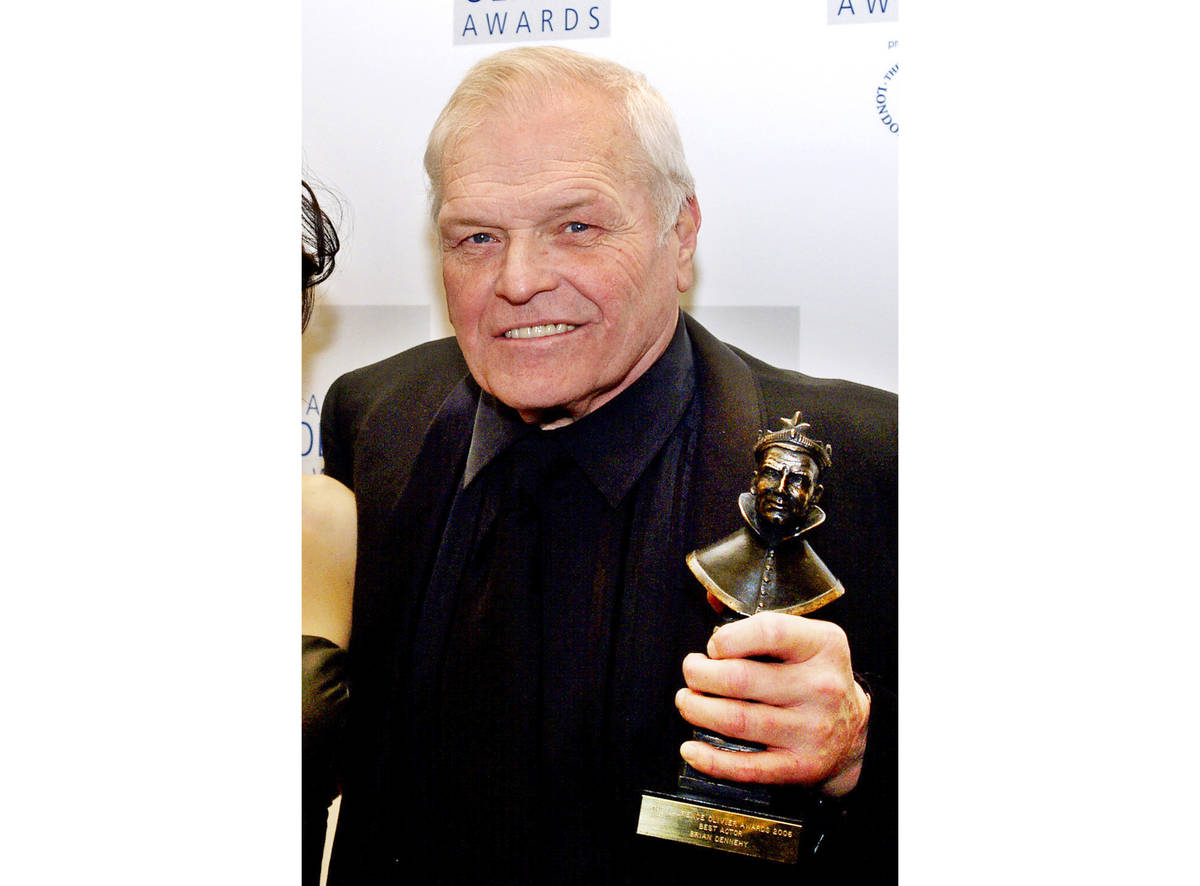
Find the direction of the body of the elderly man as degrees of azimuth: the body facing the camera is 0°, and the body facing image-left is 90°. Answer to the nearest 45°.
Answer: approximately 45°
